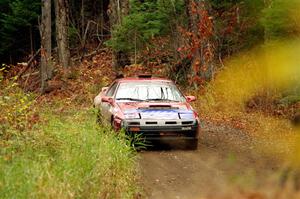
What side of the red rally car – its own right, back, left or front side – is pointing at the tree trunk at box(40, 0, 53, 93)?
back

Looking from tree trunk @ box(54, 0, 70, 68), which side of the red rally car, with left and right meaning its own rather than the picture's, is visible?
back

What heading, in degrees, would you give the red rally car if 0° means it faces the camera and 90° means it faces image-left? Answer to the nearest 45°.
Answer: approximately 0°

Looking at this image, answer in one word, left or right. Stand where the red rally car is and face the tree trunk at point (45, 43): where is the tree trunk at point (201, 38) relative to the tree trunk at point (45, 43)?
right

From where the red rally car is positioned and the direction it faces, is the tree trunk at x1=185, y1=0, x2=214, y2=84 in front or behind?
behind

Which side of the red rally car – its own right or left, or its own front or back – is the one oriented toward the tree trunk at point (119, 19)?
back

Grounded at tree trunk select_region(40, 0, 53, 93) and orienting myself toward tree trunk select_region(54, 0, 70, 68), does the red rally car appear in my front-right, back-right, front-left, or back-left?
back-right
